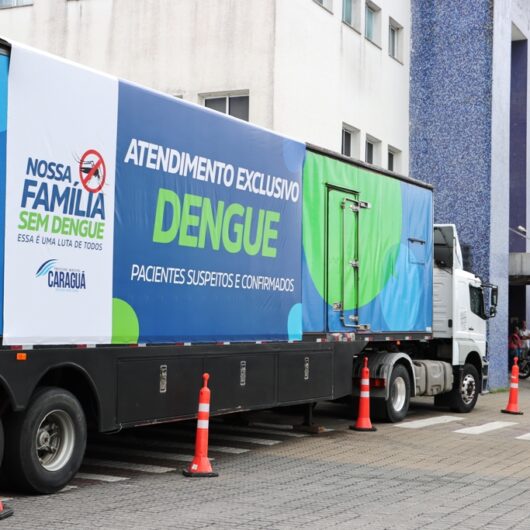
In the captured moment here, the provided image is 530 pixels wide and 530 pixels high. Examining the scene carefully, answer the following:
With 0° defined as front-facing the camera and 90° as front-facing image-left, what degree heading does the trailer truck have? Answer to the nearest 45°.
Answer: approximately 225°
